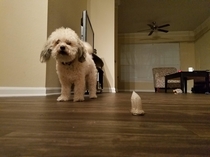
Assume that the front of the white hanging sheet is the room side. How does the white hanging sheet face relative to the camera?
toward the camera

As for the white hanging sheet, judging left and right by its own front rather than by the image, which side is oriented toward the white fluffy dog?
front

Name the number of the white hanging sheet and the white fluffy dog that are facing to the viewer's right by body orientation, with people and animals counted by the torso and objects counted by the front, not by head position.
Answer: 0

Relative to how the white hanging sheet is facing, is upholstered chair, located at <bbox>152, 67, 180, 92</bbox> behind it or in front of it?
in front

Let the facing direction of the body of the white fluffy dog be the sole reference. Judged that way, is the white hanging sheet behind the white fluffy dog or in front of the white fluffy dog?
behind

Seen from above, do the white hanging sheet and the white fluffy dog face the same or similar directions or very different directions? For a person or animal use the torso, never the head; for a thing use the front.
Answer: same or similar directions

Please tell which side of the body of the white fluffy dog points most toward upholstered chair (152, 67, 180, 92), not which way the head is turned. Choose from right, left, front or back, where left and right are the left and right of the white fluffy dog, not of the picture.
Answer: back

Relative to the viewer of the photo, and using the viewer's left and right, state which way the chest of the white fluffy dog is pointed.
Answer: facing the viewer and to the left of the viewer

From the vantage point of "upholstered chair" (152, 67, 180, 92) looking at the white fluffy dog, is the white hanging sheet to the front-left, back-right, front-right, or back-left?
back-right
